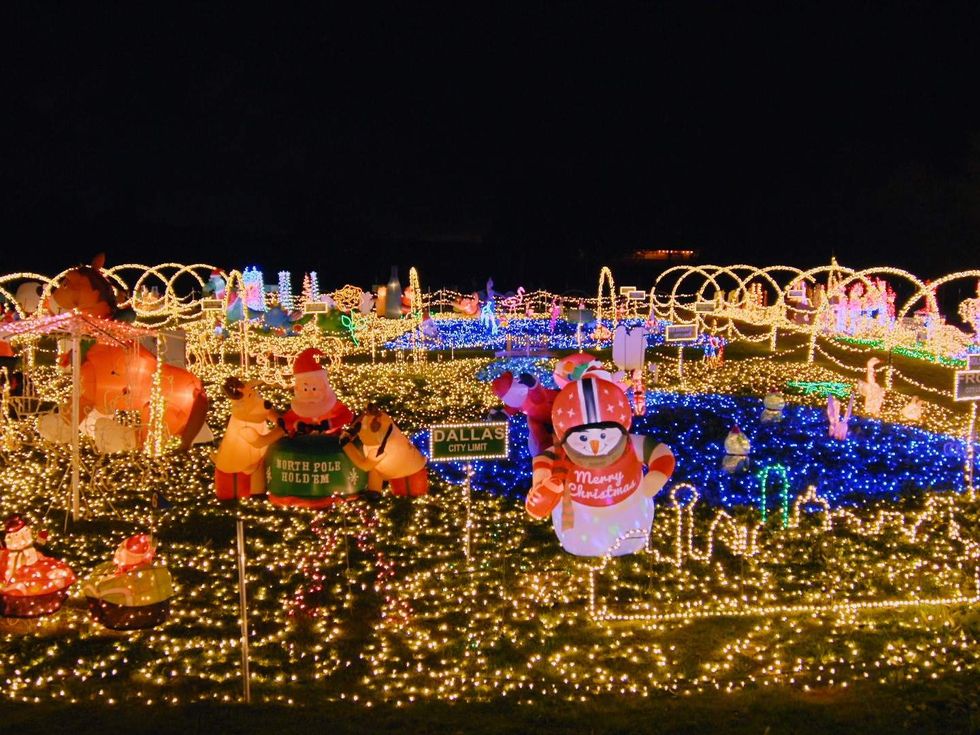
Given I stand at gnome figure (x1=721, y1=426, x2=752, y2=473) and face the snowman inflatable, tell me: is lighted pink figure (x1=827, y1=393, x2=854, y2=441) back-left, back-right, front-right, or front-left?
back-left

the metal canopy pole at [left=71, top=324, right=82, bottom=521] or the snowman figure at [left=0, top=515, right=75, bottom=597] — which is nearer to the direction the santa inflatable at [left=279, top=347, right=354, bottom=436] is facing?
the snowman figure

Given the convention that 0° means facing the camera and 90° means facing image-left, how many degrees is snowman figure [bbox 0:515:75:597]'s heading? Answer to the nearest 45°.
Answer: approximately 0°

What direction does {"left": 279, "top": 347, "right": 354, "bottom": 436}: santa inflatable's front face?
toward the camera

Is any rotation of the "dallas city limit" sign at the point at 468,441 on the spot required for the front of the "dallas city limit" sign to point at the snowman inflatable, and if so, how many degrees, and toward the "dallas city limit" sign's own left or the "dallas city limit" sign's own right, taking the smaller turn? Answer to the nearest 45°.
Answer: approximately 90° to the "dallas city limit" sign's own left

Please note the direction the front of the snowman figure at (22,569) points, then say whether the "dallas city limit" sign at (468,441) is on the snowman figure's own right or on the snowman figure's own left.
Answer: on the snowman figure's own left

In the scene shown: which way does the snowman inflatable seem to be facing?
toward the camera

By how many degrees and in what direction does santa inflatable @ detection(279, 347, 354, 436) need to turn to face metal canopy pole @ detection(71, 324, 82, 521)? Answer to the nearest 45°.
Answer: approximately 90° to its right

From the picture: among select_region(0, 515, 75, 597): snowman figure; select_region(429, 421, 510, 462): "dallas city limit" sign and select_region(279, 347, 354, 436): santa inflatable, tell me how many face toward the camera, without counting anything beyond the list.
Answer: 3

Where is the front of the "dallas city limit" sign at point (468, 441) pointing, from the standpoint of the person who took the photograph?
facing the viewer

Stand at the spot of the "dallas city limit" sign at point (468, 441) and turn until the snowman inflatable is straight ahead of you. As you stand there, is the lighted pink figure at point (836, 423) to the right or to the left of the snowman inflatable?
left

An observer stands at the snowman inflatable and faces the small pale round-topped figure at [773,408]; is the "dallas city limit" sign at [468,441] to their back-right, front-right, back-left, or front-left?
back-left

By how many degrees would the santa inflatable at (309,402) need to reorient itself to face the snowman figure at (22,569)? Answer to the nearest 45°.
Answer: approximately 45° to its right
